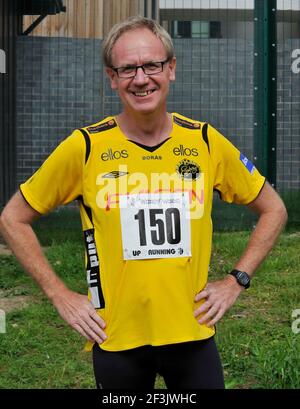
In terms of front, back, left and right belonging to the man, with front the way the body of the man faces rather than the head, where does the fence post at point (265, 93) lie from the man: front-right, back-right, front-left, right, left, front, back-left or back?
back

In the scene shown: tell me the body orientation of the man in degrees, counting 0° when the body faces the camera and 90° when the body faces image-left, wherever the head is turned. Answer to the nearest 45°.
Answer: approximately 0°

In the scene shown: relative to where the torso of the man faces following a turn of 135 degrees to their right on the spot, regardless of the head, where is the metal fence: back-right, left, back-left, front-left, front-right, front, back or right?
front-right
